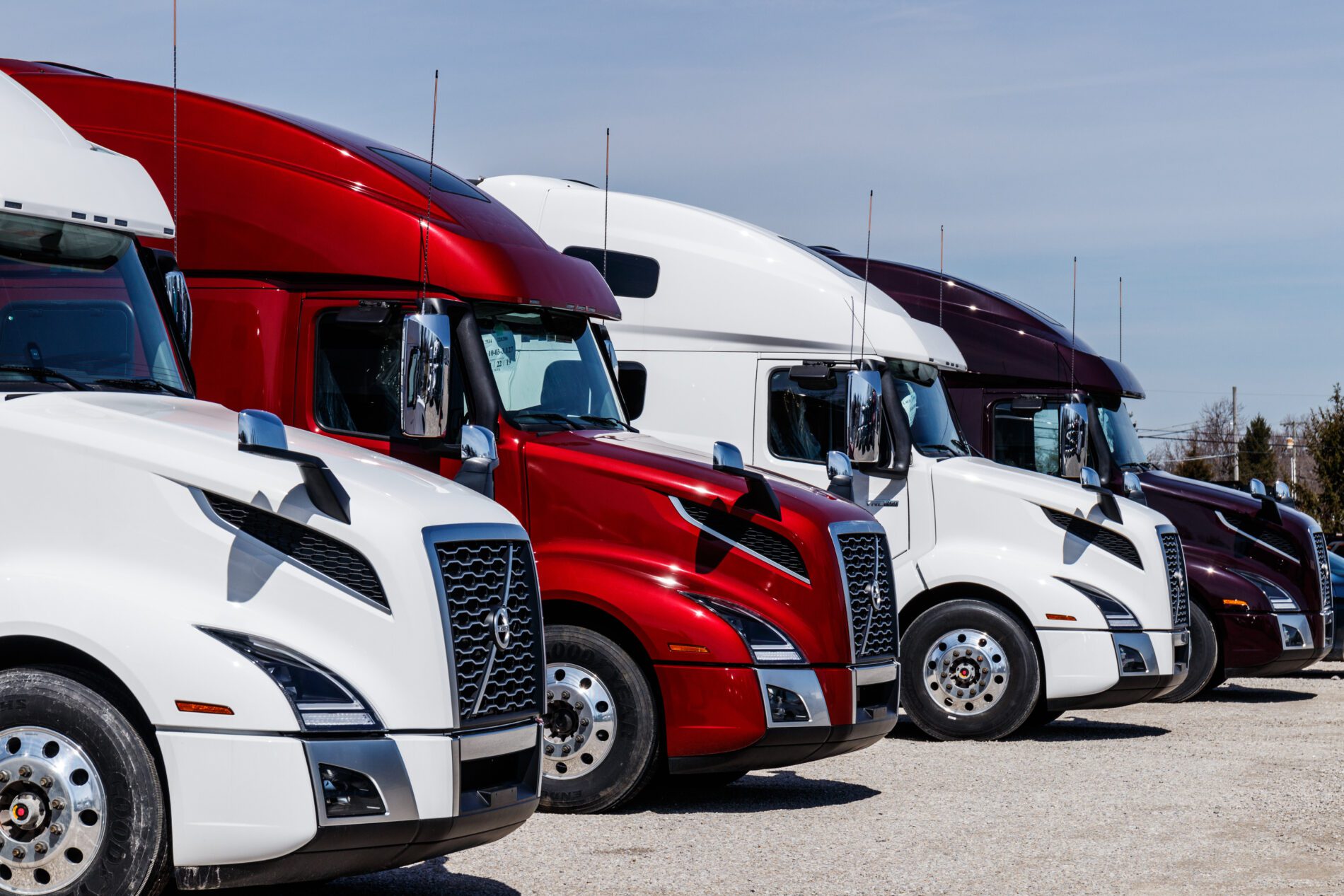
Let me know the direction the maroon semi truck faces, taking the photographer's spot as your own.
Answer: facing to the right of the viewer

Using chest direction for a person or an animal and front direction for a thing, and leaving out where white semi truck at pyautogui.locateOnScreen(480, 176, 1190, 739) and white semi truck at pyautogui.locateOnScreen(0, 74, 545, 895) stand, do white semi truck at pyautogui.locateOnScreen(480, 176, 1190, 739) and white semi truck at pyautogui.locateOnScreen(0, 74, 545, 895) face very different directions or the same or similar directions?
same or similar directions

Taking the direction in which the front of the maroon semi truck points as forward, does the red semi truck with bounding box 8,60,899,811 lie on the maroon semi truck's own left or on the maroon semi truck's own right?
on the maroon semi truck's own right

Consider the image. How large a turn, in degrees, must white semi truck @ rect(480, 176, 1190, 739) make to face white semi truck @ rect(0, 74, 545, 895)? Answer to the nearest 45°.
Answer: approximately 90° to its right

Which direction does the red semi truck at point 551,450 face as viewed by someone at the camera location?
facing the viewer and to the right of the viewer

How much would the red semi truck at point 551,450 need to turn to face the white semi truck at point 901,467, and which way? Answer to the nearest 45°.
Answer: approximately 90° to its left

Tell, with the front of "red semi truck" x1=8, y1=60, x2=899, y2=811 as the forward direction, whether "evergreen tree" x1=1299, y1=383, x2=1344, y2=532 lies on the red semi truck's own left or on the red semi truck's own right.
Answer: on the red semi truck's own left

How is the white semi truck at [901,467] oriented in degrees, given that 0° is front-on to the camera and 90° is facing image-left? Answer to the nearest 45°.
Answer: approximately 270°

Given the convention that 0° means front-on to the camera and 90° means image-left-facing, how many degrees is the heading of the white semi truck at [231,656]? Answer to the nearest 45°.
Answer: approximately 315°

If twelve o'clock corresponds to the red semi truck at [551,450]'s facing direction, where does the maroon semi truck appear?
The maroon semi truck is roughly at 9 o'clock from the red semi truck.

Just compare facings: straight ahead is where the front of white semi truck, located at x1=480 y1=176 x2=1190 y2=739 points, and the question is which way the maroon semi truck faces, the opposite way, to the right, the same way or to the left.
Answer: the same way

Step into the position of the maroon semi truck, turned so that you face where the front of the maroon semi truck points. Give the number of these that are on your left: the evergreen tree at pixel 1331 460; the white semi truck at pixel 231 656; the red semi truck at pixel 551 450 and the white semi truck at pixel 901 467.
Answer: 1

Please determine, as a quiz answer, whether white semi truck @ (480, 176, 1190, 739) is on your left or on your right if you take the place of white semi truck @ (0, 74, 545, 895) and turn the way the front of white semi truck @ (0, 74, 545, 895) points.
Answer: on your left

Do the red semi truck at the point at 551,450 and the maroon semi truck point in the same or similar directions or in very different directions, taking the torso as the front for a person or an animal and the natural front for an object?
same or similar directions

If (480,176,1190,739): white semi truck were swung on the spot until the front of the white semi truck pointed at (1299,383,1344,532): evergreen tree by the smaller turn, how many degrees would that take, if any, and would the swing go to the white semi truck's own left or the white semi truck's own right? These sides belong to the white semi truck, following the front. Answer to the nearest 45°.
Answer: approximately 90° to the white semi truck's own left
